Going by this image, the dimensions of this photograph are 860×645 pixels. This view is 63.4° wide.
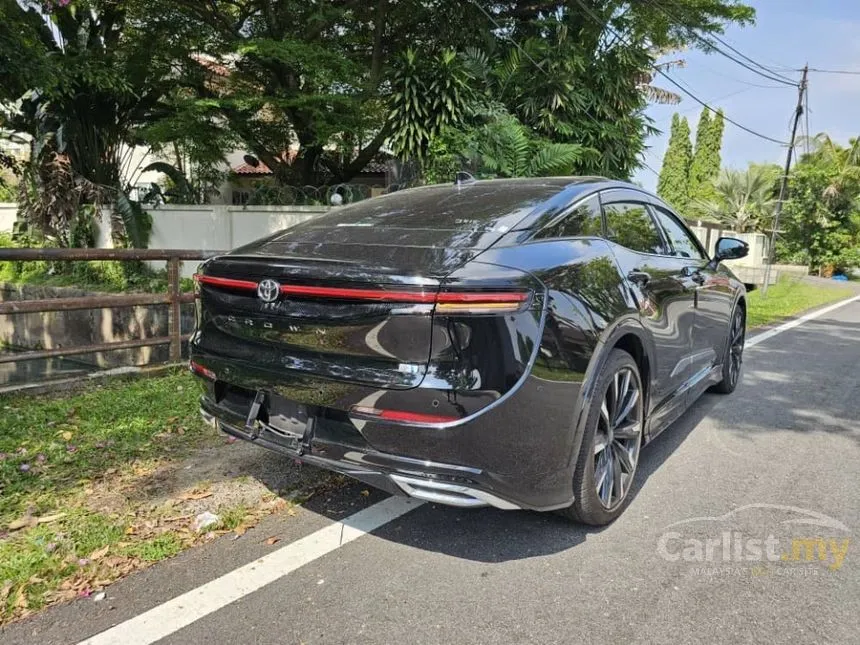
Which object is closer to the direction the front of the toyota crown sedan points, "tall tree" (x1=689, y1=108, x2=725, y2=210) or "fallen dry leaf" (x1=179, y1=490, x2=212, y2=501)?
the tall tree

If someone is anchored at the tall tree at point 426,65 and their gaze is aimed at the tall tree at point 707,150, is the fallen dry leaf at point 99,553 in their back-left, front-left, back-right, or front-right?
back-right

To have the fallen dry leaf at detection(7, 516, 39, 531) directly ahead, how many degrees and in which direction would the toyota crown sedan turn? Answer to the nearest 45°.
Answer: approximately 135° to its left

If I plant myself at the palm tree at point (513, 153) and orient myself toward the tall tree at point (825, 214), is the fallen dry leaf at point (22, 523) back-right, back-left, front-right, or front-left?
back-right

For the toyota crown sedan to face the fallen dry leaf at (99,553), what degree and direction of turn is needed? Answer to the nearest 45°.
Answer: approximately 135° to its left

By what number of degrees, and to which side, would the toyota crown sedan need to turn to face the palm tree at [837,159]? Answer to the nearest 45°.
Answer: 0° — it already faces it

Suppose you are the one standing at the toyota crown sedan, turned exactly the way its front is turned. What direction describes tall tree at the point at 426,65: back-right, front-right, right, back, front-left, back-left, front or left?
front-left

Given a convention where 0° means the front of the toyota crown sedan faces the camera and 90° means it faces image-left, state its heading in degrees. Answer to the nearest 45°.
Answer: approximately 225°

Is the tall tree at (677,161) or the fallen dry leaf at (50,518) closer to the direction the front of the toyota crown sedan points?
the tall tree

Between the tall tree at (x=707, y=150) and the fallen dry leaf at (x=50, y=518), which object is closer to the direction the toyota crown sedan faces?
the tall tree

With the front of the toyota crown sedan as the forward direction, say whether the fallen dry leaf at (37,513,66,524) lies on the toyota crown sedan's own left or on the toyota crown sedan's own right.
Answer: on the toyota crown sedan's own left

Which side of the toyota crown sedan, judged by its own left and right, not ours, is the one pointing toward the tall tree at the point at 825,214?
front

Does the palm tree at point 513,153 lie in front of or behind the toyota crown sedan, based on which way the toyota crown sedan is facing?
in front
